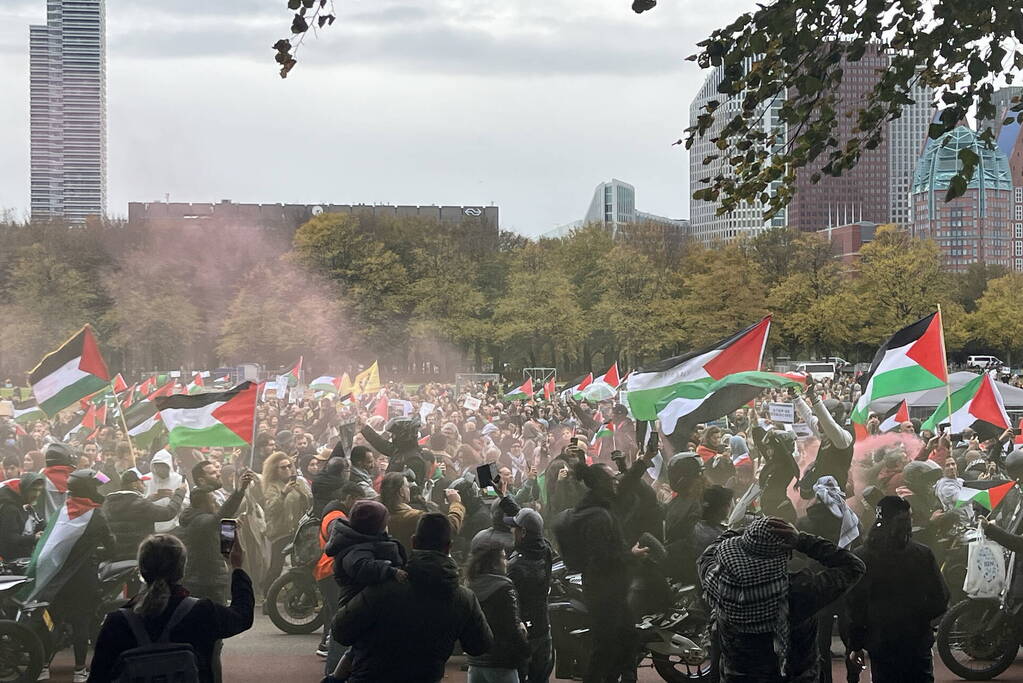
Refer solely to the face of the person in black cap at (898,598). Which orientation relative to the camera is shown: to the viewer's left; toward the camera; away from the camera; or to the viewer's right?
away from the camera

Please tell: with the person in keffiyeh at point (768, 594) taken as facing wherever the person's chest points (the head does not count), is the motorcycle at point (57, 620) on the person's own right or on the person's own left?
on the person's own left

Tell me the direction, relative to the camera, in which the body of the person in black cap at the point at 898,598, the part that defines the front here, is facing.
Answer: away from the camera

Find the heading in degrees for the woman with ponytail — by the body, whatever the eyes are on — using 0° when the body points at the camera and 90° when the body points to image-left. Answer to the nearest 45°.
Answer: approximately 180°

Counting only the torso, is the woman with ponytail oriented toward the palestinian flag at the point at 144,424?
yes

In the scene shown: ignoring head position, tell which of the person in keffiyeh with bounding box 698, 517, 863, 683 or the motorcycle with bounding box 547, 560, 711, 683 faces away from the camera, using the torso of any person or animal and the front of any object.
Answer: the person in keffiyeh

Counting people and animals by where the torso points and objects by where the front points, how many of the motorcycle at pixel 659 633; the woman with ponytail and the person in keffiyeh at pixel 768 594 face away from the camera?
2

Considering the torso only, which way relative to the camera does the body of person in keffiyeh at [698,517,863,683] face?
away from the camera
